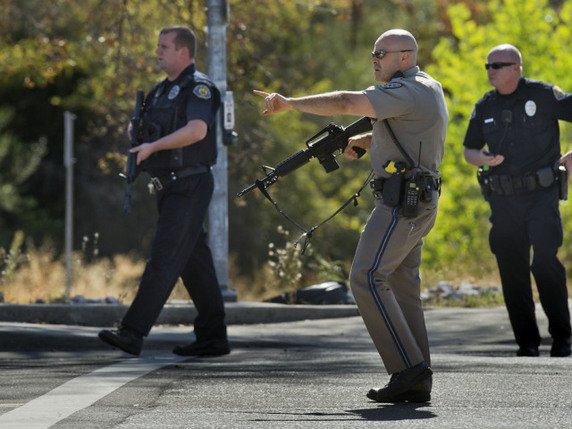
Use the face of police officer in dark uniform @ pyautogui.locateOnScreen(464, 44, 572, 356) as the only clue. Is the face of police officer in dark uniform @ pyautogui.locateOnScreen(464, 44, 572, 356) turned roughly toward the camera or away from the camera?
toward the camera

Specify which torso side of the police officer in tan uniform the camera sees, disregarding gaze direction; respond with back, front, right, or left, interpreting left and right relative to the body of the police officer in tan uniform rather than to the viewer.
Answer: left

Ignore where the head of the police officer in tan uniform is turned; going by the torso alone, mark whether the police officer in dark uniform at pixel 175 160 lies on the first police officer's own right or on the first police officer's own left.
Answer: on the first police officer's own right

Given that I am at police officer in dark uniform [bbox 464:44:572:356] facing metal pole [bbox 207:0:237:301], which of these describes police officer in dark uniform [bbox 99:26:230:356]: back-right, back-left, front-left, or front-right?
front-left

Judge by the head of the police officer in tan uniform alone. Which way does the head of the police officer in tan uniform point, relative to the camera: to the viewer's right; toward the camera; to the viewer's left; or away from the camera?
to the viewer's left

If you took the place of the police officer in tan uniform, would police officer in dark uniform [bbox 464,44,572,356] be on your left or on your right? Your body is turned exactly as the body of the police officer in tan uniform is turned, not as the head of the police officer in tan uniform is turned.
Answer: on your right

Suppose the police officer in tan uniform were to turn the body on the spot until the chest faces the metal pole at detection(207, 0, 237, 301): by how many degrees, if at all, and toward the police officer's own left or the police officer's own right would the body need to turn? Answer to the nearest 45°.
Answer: approximately 90° to the police officer's own right
